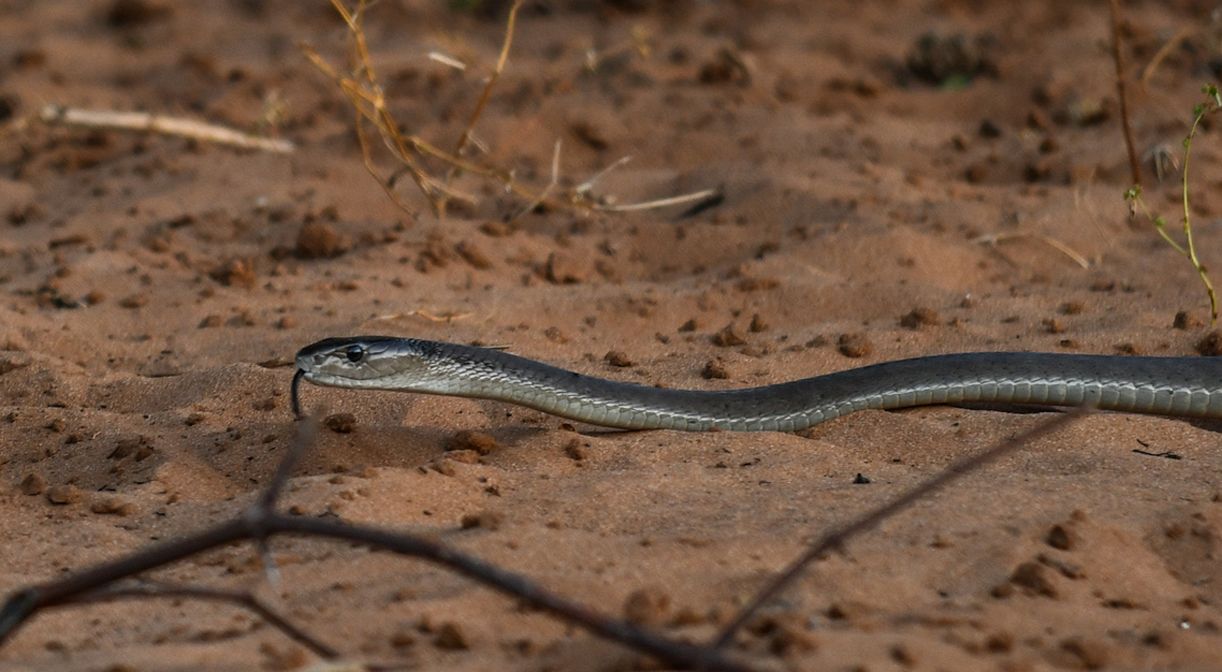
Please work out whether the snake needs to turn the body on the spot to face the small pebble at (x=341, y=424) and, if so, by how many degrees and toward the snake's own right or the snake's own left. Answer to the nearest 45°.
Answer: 0° — it already faces it

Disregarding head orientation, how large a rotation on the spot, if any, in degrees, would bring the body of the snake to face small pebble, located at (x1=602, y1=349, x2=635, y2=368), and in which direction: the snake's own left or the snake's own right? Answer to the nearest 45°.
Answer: approximately 45° to the snake's own right

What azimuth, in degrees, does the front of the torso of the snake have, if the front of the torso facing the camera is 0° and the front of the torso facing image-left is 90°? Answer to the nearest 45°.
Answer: approximately 90°

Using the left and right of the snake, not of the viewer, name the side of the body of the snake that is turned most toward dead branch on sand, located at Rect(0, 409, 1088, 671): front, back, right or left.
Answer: left

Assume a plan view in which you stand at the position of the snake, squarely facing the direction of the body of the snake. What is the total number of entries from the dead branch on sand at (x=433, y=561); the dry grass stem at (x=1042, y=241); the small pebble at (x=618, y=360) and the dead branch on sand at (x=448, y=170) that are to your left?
1

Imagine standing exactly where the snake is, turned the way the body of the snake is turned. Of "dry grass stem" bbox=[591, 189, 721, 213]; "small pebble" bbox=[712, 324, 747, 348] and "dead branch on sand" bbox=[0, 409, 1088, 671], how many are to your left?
1

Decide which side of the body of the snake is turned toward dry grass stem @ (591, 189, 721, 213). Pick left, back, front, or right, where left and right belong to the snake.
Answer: right

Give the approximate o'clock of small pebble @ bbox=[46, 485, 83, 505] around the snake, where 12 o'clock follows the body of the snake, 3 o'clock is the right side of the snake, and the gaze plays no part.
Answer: The small pebble is roughly at 11 o'clock from the snake.

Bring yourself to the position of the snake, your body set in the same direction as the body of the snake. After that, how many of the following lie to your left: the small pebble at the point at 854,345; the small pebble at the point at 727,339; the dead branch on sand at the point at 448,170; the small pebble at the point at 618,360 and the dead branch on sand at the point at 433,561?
1

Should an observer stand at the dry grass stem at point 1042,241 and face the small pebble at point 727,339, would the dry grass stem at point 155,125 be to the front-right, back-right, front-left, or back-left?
front-right

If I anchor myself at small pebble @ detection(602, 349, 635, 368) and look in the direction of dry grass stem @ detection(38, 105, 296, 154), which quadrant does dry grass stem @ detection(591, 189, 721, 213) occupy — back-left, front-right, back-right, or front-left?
front-right

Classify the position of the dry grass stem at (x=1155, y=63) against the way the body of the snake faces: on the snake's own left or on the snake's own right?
on the snake's own right

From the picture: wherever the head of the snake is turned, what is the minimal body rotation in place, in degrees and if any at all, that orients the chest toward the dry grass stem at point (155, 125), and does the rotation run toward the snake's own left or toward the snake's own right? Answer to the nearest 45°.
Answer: approximately 45° to the snake's own right

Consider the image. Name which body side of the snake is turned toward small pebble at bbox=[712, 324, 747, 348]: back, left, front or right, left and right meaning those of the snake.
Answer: right
